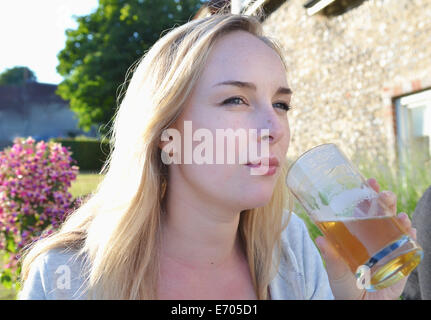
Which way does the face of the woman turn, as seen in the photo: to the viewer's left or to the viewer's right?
to the viewer's right

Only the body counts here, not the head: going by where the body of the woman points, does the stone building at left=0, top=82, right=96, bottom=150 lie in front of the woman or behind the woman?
behind

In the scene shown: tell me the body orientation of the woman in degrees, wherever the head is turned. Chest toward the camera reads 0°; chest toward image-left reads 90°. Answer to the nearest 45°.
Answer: approximately 315°

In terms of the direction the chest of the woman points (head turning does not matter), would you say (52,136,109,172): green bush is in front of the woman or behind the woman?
behind

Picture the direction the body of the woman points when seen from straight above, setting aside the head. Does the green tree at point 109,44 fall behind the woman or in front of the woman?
behind

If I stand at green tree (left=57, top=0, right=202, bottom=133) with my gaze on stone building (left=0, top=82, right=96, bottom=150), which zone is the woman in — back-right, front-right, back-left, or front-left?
back-left
